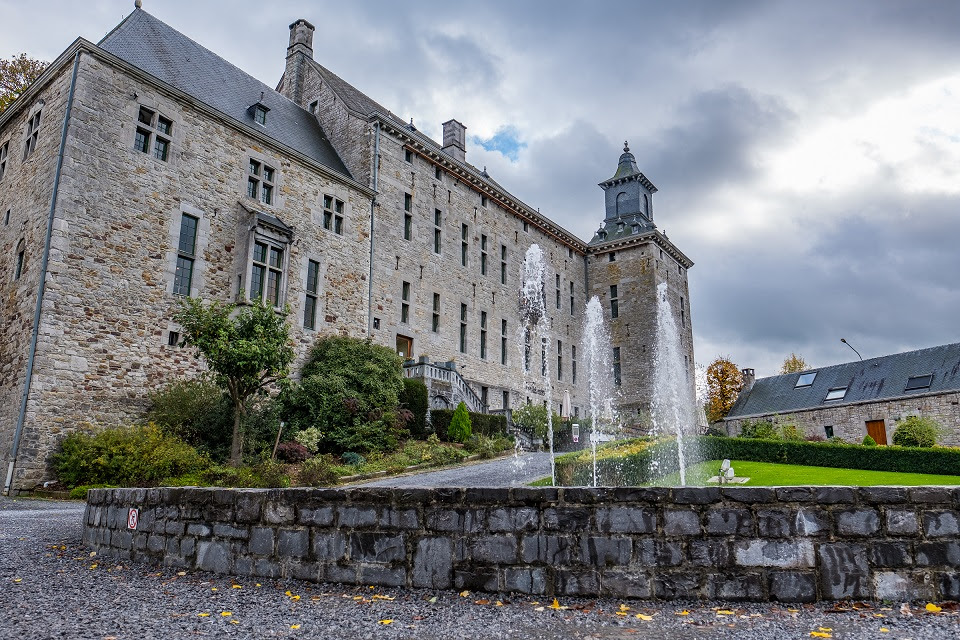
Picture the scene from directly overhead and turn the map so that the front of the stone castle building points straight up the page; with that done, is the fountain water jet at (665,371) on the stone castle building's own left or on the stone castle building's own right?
on the stone castle building's own left

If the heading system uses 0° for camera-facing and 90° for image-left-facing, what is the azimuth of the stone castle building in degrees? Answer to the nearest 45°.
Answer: approximately 315°

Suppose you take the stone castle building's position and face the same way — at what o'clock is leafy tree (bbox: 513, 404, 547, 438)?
The leafy tree is roughly at 10 o'clock from the stone castle building.

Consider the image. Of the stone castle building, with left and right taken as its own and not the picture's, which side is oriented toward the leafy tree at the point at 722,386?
left

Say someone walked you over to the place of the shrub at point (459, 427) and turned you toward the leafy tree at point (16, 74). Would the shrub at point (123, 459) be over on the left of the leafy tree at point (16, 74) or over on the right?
left

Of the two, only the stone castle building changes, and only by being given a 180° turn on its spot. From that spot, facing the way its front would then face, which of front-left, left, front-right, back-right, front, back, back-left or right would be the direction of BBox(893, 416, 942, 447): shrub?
back-right

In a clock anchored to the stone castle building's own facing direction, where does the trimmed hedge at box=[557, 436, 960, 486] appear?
The trimmed hedge is roughly at 11 o'clock from the stone castle building.
